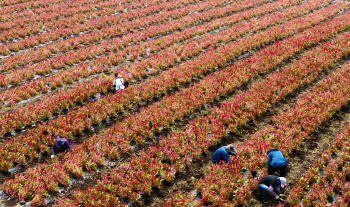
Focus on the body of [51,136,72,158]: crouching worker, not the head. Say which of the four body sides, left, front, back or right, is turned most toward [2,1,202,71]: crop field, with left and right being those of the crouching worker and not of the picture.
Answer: back

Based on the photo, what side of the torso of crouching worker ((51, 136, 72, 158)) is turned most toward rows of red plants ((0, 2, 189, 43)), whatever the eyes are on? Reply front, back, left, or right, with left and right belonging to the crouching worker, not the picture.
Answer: back

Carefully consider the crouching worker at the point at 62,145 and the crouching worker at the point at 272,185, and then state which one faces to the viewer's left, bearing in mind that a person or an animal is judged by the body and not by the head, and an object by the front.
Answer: the crouching worker at the point at 62,145

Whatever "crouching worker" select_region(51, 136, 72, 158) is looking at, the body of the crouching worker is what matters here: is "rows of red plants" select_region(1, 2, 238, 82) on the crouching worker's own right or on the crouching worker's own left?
on the crouching worker's own right

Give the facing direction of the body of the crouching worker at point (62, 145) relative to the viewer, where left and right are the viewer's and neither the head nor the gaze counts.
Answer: facing to the left of the viewer

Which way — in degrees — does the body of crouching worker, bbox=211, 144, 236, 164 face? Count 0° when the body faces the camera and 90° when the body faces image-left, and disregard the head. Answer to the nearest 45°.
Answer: approximately 270°

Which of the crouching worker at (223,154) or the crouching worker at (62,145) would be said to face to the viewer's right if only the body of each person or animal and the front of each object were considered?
the crouching worker at (223,154)

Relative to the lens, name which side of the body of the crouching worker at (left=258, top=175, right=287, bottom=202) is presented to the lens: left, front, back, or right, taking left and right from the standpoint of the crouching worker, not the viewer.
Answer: right

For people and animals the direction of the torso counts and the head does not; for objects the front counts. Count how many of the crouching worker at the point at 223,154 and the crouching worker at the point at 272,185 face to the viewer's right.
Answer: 2

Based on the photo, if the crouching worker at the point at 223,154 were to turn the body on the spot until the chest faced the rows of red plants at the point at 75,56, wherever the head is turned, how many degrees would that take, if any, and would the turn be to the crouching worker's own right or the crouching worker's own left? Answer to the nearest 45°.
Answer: approximately 135° to the crouching worker's own left
